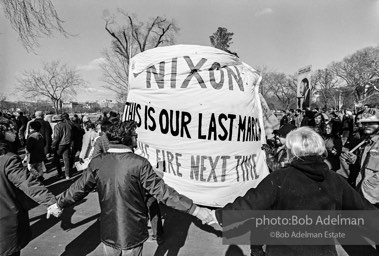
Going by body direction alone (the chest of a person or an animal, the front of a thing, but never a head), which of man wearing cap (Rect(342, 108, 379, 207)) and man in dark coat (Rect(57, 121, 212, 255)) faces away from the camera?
the man in dark coat

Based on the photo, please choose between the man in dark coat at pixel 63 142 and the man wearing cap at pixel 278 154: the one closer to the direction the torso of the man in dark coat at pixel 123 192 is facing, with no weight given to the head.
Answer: the man in dark coat

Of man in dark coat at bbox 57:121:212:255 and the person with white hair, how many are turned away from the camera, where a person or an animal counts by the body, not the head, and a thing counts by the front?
2

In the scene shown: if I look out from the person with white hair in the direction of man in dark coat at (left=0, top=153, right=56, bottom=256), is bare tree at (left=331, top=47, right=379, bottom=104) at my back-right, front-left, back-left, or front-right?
back-right

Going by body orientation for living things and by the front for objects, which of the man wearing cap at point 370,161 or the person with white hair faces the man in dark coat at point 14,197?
the man wearing cap

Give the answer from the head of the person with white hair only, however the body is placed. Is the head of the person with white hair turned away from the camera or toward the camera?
away from the camera

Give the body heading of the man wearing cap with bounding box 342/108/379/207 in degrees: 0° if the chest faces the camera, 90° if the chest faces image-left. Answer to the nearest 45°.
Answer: approximately 45°

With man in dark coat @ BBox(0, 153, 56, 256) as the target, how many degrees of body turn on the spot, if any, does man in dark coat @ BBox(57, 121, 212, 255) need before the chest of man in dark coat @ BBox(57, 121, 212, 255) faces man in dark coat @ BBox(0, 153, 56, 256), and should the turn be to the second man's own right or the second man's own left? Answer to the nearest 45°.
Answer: approximately 90° to the second man's own left

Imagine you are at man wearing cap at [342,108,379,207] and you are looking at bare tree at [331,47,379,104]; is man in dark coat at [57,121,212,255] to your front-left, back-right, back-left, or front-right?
back-left

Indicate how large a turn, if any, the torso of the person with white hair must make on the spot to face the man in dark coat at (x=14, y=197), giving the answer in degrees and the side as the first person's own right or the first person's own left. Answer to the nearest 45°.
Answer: approximately 90° to the first person's own left

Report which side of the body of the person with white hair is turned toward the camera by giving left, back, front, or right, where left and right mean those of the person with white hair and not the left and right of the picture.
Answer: back

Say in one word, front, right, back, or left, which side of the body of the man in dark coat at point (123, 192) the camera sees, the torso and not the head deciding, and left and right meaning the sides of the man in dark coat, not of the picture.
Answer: back

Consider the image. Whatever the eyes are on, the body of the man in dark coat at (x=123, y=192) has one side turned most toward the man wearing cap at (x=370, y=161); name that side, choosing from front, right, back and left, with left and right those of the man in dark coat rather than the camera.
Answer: right
